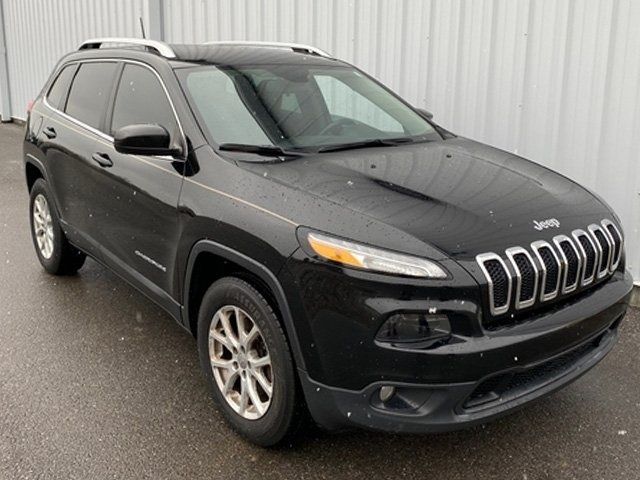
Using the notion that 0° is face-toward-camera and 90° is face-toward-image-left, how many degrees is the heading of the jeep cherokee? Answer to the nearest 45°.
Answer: approximately 315°
